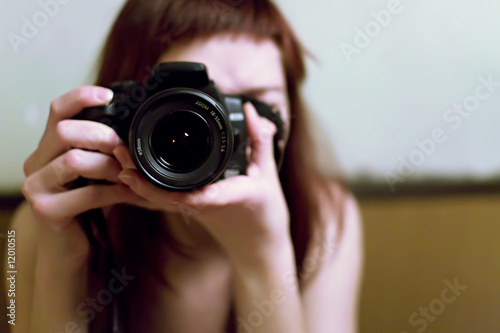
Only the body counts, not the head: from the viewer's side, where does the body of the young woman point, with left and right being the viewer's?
facing the viewer

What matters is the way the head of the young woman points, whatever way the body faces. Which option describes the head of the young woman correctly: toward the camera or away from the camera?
toward the camera
